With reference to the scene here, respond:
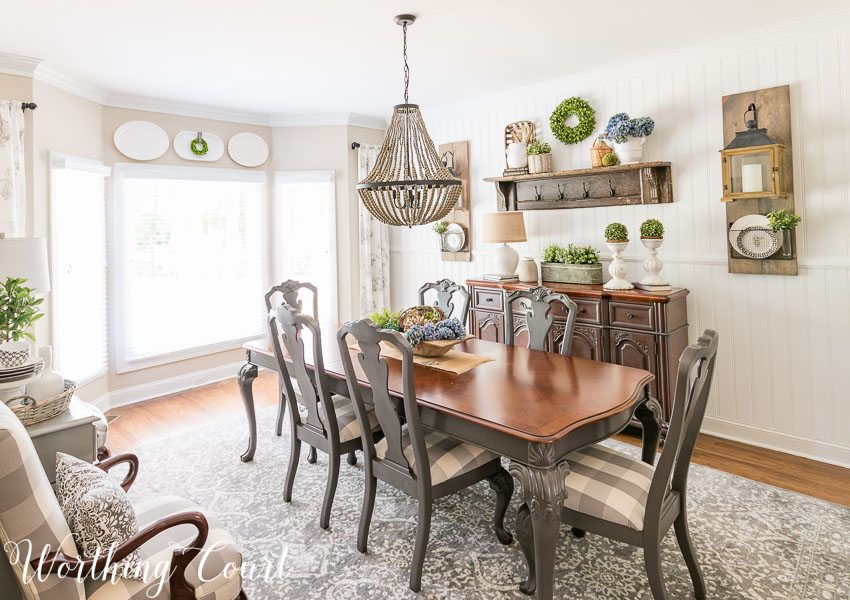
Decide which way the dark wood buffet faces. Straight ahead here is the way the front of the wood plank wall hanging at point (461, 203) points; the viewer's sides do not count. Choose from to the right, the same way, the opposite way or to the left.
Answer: the same way

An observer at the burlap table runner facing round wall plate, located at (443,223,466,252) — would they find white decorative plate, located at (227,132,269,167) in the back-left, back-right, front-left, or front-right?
front-left

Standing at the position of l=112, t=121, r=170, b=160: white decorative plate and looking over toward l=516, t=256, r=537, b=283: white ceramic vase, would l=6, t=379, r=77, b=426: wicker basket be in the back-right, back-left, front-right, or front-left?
front-right

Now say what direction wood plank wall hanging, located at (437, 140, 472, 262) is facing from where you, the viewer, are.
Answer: facing the viewer and to the left of the viewer

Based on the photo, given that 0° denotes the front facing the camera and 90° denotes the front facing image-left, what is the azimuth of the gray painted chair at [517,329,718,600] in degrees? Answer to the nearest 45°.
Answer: approximately 135°

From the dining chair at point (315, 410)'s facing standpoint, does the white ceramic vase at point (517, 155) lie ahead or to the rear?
ahead

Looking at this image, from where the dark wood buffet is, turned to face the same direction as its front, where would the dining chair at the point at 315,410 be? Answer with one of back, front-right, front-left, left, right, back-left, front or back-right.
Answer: front

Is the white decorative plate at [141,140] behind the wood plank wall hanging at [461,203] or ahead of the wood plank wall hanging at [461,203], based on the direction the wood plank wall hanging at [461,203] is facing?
ahead

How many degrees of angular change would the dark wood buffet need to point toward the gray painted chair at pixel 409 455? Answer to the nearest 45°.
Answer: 0° — it already faces it

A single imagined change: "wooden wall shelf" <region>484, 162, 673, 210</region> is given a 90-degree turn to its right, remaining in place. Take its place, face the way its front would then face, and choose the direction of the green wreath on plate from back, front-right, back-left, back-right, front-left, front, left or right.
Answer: front-left

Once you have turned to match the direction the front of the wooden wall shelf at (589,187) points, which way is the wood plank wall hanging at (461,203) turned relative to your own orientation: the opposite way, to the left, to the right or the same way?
the same way

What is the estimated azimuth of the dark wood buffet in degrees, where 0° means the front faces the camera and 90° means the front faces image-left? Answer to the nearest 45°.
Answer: approximately 45°

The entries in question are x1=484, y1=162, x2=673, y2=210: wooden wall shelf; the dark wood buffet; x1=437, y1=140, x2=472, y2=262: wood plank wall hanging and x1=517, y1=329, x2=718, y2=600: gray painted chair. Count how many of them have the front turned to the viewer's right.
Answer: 0

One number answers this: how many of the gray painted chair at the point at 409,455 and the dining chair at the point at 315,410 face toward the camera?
0

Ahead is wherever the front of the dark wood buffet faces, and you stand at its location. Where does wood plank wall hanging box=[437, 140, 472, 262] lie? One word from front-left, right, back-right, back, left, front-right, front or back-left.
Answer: right

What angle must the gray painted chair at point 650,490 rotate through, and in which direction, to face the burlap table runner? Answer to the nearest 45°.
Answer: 0° — it already faces it

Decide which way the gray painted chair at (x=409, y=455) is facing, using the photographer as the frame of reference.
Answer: facing away from the viewer and to the right of the viewer
